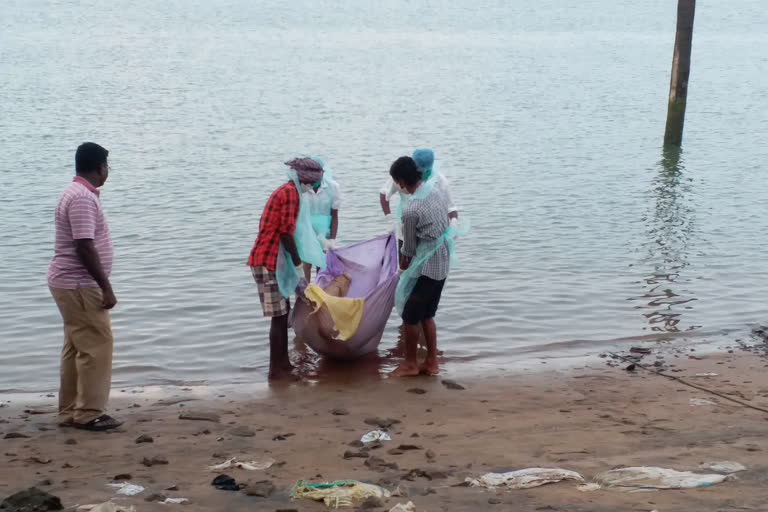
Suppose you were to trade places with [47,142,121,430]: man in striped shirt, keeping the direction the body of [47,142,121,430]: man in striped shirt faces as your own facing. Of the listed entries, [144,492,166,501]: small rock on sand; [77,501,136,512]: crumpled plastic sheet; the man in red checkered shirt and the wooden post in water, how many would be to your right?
2

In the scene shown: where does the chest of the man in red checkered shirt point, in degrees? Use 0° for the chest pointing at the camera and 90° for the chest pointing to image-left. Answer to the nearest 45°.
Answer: approximately 270°

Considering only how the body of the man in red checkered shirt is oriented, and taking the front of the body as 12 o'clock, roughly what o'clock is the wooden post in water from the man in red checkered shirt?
The wooden post in water is roughly at 10 o'clock from the man in red checkered shirt.

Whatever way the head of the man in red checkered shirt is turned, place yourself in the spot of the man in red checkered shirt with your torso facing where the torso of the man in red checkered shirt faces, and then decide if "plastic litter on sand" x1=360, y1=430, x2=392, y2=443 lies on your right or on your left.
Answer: on your right

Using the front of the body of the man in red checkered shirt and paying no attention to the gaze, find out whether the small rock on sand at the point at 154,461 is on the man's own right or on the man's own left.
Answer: on the man's own right

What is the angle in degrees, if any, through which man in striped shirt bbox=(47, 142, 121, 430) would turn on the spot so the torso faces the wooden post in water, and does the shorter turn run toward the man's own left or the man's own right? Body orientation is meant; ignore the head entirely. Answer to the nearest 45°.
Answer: approximately 45° to the man's own left

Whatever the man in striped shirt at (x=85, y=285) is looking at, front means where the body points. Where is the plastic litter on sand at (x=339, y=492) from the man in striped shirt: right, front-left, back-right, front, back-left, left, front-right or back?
front-right

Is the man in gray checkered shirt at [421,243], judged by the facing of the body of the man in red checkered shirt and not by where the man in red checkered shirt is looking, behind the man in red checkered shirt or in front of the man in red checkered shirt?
in front

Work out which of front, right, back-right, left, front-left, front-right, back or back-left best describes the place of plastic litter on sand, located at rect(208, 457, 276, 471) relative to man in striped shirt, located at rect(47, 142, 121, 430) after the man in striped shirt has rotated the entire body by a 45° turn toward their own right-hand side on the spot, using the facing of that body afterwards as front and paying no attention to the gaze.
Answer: front

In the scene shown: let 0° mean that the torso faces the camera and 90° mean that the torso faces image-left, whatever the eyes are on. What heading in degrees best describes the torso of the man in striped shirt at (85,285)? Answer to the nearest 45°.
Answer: approximately 270°

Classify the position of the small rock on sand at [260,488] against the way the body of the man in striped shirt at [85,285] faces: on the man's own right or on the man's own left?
on the man's own right

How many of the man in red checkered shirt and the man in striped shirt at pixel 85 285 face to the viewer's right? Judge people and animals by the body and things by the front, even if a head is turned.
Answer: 2

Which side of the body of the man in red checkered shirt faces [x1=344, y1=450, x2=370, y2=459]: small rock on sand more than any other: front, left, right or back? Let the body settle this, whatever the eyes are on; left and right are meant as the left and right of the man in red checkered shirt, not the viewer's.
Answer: right
